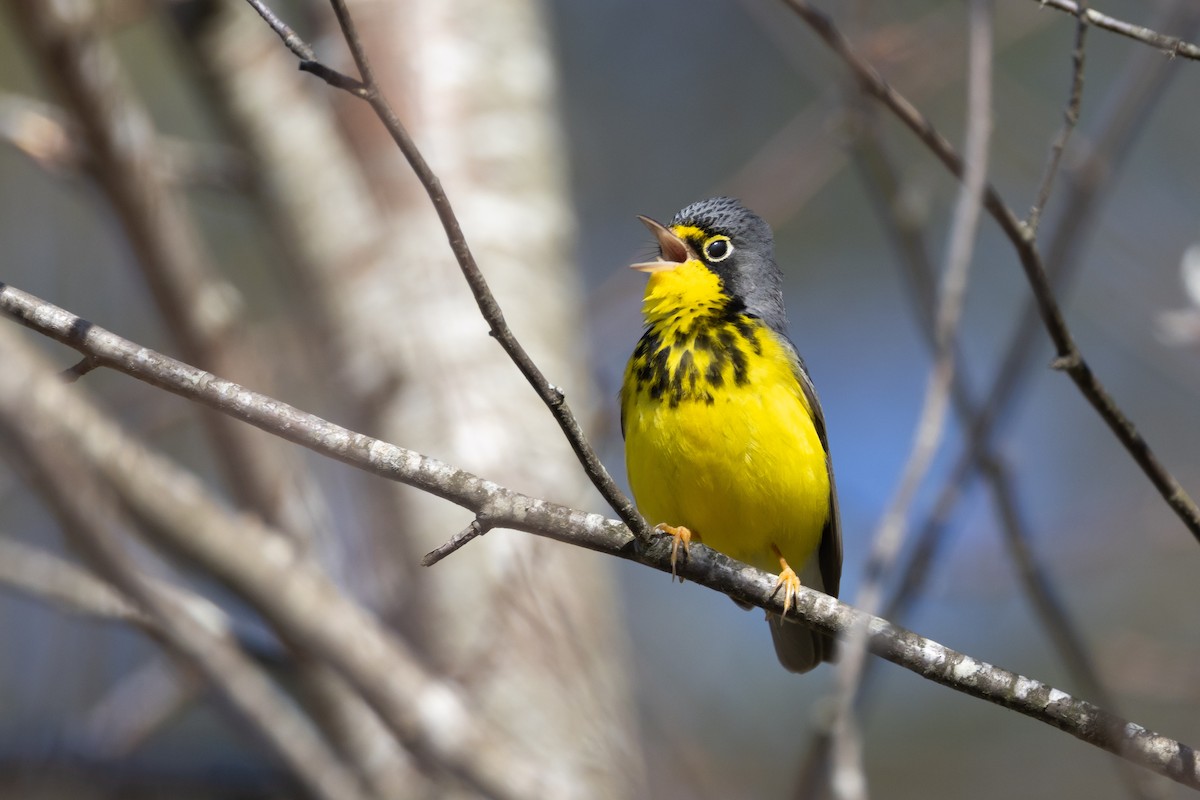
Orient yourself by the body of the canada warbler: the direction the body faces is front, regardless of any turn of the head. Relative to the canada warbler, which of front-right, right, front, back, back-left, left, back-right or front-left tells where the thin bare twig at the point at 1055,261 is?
left

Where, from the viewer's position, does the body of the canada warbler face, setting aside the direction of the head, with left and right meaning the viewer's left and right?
facing the viewer and to the left of the viewer

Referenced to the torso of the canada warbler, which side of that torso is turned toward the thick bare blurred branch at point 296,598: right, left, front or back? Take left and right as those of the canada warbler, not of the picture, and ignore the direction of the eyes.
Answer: right

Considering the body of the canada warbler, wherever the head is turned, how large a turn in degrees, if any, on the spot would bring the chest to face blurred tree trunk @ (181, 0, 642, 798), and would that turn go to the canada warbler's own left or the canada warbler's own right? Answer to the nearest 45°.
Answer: approximately 90° to the canada warbler's own right

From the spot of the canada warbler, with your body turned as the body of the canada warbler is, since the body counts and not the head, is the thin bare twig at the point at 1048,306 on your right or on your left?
on your left
